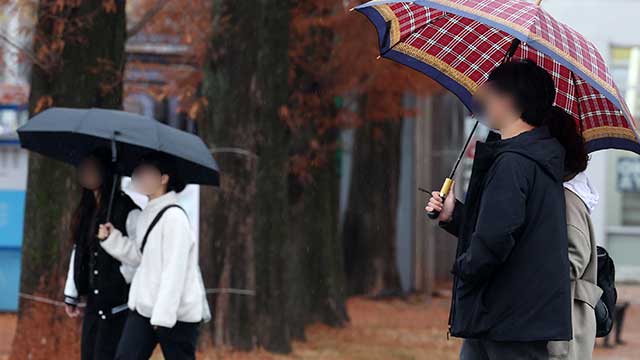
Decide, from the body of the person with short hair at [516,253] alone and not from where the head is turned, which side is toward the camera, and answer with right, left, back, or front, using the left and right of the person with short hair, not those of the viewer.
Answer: left

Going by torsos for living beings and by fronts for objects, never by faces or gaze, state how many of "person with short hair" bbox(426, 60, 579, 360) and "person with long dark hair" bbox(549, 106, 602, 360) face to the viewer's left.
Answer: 2

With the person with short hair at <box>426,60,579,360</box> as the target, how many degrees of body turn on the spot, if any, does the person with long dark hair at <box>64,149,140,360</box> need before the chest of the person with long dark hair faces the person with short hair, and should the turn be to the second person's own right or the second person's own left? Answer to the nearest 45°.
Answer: approximately 90° to the second person's own left

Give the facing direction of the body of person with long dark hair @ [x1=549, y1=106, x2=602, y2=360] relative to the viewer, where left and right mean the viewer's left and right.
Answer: facing to the left of the viewer

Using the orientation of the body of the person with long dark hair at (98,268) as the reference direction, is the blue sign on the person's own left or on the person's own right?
on the person's own right

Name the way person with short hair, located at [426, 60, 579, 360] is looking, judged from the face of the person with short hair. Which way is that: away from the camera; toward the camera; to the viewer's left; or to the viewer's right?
to the viewer's left

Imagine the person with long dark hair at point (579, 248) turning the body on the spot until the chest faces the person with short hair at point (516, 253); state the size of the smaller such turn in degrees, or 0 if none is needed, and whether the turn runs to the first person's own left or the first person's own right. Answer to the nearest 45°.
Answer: approximately 45° to the first person's own left

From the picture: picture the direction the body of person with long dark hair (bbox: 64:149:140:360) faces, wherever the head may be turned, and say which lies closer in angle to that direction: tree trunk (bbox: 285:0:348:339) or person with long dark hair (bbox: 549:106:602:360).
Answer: the person with long dark hair

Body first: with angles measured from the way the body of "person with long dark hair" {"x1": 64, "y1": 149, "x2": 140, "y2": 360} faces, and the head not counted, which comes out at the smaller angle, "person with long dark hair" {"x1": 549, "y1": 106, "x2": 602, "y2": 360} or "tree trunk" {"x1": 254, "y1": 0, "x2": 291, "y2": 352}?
the person with long dark hair
